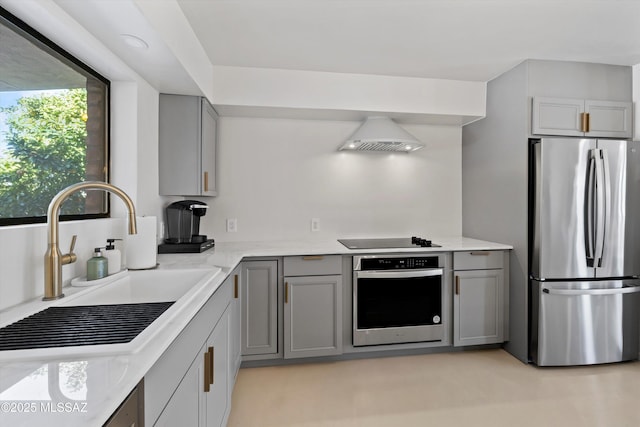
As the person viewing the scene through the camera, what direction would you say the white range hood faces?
facing the viewer

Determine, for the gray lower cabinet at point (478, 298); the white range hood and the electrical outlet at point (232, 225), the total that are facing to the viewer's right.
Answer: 0

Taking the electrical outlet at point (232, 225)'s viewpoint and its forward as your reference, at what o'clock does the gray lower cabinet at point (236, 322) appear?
The gray lower cabinet is roughly at 12 o'clock from the electrical outlet.

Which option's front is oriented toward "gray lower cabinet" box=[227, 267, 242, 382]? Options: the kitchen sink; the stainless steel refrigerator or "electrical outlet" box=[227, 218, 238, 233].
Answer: the electrical outlet

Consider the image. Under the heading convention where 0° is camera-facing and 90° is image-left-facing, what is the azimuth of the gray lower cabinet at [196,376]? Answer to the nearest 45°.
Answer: approximately 270°

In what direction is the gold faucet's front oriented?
to the viewer's right

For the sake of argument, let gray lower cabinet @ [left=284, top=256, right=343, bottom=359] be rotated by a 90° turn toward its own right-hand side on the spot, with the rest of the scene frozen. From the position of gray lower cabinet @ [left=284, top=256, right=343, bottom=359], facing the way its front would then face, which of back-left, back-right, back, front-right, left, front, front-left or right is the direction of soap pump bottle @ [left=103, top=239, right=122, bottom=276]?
front-left

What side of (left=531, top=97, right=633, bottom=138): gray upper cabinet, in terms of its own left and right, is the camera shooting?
front

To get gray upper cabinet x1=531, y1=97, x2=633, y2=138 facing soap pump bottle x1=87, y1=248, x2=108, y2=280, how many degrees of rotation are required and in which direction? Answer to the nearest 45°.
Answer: approximately 45° to its right

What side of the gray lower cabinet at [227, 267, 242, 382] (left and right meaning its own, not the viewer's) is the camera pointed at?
right

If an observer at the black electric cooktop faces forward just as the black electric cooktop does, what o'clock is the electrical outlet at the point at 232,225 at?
The electrical outlet is roughly at 3 o'clock from the black electric cooktop.

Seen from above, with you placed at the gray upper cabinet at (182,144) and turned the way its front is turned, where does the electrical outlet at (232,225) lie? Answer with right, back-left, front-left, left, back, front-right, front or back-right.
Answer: front-left

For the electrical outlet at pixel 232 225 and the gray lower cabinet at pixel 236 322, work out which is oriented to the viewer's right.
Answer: the gray lower cabinet

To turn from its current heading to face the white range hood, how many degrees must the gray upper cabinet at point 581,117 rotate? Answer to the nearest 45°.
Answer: approximately 45° to its right

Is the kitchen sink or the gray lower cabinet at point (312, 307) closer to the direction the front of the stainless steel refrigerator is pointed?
the kitchen sink

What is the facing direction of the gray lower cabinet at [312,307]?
toward the camera

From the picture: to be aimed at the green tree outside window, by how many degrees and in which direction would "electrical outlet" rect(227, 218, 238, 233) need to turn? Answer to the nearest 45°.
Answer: approximately 45° to its right

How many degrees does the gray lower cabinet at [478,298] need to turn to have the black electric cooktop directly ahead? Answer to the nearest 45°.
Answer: approximately 90° to its right
